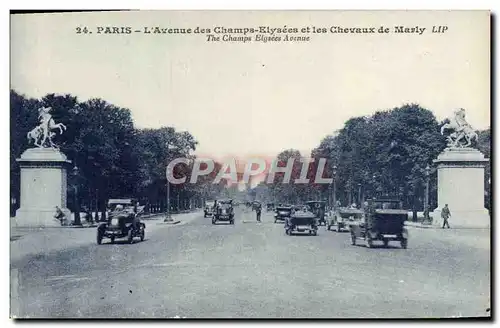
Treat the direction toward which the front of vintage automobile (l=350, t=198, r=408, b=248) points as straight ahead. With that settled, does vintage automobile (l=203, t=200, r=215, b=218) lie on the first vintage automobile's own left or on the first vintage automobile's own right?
on the first vintage automobile's own left

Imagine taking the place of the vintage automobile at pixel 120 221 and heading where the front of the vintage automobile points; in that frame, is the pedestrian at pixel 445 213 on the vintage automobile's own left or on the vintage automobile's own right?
on the vintage automobile's own left

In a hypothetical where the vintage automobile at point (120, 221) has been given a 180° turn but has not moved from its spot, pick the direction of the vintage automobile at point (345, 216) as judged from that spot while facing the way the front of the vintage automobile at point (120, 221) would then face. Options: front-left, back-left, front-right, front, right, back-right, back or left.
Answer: front-right

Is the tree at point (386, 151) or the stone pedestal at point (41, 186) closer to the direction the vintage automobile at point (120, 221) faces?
the stone pedestal

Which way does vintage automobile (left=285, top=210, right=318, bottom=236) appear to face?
away from the camera
